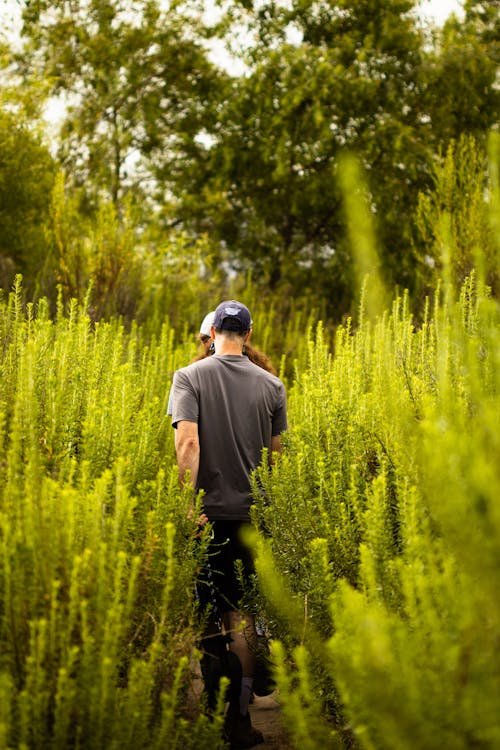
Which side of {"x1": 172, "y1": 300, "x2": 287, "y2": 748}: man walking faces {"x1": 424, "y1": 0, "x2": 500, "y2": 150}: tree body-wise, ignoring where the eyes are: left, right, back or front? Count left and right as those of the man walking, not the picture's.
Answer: front

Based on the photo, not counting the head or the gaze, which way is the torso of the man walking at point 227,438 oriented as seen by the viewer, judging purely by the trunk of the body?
away from the camera

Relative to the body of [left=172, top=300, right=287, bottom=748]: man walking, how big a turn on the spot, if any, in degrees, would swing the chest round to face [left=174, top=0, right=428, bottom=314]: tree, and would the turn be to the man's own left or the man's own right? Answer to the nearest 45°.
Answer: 0° — they already face it

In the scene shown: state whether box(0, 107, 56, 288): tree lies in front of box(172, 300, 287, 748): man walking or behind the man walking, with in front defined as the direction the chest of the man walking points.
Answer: in front
